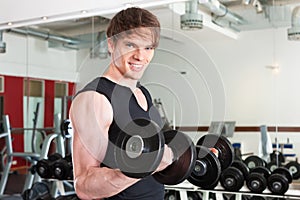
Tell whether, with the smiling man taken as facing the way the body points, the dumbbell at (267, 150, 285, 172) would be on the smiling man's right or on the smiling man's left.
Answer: on the smiling man's left

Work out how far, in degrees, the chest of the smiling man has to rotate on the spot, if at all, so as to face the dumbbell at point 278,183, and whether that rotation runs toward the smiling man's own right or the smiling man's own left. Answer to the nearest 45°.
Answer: approximately 90° to the smiling man's own left

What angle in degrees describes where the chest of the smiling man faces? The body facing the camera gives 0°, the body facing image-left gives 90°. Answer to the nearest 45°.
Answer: approximately 315°

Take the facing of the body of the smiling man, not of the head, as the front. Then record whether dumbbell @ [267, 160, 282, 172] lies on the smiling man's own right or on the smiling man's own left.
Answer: on the smiling man's own left

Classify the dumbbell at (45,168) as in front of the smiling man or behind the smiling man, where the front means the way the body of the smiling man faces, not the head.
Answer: behind

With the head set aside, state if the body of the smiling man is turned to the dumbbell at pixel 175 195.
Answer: no

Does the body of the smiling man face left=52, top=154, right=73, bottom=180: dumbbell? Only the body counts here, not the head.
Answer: no

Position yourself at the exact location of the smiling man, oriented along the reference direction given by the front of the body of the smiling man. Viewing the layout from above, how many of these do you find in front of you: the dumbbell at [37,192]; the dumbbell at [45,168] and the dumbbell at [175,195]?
0

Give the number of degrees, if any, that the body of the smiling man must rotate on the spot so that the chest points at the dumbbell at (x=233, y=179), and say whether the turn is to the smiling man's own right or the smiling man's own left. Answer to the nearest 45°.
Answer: approximately 90° to the smiling man's own left

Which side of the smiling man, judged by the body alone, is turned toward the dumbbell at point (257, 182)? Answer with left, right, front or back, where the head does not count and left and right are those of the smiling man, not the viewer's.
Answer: left
